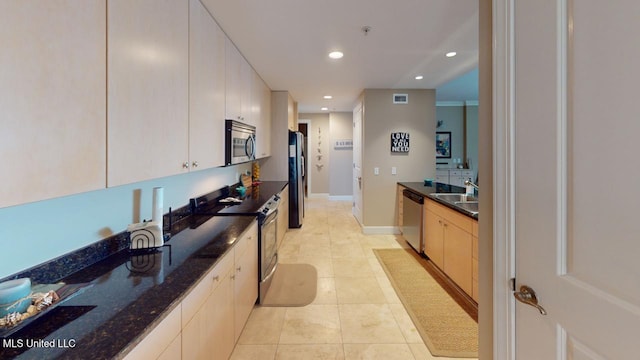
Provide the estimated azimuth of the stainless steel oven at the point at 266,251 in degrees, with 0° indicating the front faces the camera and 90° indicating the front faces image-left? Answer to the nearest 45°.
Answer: approximately 270°

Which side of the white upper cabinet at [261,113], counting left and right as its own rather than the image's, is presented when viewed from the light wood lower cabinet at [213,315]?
right

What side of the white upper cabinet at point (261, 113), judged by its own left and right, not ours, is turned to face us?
right

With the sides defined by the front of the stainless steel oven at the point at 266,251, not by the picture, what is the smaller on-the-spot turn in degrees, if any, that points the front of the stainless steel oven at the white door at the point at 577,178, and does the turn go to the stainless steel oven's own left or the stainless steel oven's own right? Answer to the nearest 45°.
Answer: approximately 90° to the stainless steel oven's own right

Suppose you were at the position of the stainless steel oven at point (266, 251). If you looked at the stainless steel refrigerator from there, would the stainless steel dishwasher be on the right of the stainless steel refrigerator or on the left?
right

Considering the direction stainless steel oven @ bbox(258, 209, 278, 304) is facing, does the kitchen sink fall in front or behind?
in front

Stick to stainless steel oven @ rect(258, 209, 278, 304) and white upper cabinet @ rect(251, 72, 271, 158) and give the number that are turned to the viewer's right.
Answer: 2

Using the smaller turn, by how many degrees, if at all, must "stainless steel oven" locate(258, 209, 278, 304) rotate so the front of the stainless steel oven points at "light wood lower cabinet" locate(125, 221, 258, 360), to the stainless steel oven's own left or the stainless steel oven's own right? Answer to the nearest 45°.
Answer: approximately 90° to the stainless steel oven's own right

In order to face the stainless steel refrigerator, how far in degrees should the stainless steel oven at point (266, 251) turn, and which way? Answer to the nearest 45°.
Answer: approximately 90° to its left
